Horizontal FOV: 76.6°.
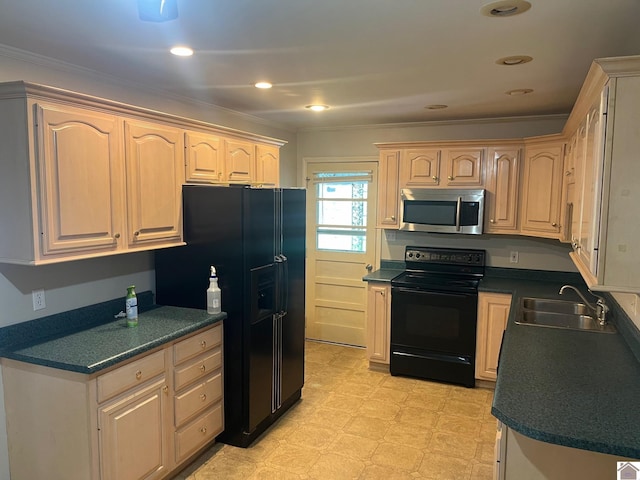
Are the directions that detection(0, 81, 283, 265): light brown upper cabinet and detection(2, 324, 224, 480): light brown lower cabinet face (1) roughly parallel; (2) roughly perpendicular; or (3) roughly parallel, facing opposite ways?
roughly parallel

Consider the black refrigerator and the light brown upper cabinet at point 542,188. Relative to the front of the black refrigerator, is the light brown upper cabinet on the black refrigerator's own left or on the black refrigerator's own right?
on the black refrigerator's own left

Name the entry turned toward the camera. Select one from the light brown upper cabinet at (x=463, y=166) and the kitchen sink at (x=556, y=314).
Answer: the light brown upper cabinet

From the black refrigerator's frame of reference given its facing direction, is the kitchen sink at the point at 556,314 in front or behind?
in front

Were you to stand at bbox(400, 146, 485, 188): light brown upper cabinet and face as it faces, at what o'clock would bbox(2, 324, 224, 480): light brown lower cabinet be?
The light brown lower cabinet is roughly at 1 o'clock from the light brown upper cabinet.

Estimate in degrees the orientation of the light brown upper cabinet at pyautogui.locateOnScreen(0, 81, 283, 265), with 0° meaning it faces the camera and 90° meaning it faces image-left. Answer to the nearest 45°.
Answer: approximately 315°

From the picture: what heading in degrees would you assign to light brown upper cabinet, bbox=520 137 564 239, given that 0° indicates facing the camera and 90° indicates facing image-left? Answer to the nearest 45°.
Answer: approximately 45°

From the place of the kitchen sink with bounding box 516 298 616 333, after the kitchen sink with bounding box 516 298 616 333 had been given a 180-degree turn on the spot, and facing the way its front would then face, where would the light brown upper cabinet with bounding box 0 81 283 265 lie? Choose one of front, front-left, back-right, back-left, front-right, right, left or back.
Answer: back-right

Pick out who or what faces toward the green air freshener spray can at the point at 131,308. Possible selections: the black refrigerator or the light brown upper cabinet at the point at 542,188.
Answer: the light brown upper cabinet

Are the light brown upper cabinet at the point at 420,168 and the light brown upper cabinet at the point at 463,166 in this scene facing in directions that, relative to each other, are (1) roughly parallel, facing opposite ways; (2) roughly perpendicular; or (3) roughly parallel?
roughly parallel

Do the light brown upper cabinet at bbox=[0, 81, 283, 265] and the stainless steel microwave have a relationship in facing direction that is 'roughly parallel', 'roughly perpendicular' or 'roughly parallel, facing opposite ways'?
roughly perpendicular

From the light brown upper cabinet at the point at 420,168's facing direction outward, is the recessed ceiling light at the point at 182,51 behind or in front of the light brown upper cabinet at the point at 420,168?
in front

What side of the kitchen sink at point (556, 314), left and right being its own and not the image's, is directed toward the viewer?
left

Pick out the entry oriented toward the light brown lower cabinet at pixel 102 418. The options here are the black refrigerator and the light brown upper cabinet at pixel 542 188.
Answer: the light brown upper cabinet

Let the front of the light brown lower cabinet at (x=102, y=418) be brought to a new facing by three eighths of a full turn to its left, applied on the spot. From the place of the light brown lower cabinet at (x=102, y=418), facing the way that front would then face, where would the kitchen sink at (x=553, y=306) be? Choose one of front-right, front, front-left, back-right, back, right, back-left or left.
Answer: right

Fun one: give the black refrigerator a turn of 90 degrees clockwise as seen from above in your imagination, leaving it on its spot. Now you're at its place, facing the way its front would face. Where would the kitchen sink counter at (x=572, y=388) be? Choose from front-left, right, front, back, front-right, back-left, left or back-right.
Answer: left

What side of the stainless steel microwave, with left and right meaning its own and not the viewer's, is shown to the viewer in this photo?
front
